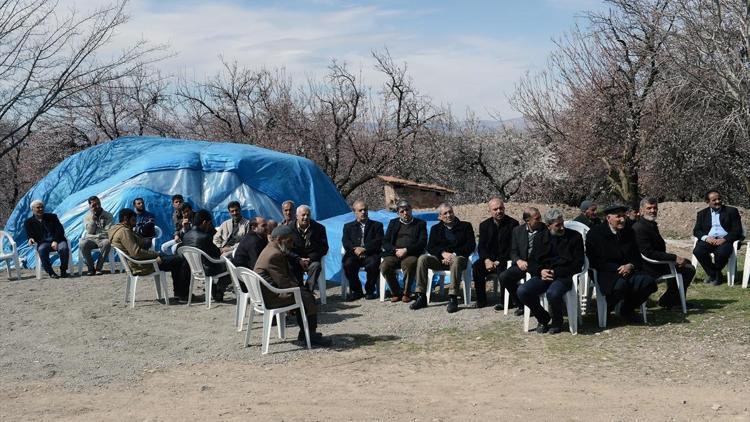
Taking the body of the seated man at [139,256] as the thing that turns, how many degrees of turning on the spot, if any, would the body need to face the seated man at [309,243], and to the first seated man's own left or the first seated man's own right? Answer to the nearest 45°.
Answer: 0° — they already face them

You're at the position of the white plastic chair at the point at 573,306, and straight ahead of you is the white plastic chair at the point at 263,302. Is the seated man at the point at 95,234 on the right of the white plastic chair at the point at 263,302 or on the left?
right

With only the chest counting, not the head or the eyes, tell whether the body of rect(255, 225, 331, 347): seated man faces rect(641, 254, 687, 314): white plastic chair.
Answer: yes

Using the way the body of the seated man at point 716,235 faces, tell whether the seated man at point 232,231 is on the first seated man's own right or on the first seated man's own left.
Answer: on the first seated man's own right

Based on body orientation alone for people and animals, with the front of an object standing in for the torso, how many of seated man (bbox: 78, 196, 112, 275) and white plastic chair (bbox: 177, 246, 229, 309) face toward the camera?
1

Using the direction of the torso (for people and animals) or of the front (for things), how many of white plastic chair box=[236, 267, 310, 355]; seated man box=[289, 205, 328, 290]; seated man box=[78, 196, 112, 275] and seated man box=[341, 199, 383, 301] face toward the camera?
3

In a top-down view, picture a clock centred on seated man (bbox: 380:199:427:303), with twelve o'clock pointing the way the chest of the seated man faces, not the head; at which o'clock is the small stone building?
The small stone building is roughly at 6 o'clock from the seated man.

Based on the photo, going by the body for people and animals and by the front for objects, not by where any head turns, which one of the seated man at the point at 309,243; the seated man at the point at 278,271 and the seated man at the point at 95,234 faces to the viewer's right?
the seated man at the point at 278,271

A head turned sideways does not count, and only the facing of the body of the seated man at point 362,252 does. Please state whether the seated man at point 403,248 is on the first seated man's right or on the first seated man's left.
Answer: on the first seated man's left

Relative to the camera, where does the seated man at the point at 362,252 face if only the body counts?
toward the camera

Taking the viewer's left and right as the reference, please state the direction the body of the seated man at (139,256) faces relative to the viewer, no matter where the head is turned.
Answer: facing to the right of the viewer

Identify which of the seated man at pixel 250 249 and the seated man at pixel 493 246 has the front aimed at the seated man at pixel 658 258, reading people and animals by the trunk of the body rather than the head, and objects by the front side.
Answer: the seated man at pixel 250 249

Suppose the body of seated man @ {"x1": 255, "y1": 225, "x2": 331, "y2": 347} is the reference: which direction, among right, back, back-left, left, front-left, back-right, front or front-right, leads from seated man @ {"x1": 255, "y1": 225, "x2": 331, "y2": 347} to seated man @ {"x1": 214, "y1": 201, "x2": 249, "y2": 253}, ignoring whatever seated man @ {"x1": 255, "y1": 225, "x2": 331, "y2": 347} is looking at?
left

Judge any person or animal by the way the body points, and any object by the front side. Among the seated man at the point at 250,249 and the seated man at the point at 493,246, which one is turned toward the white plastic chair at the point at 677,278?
the seated man at the point at 250,249

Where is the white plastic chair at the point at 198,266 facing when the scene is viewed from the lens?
facing away from the viewer and to the right of the viewer

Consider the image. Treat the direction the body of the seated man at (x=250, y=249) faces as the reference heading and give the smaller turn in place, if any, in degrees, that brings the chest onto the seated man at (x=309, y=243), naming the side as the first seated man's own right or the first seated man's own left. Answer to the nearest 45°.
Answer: approximately 45° to the first seated man's own left
